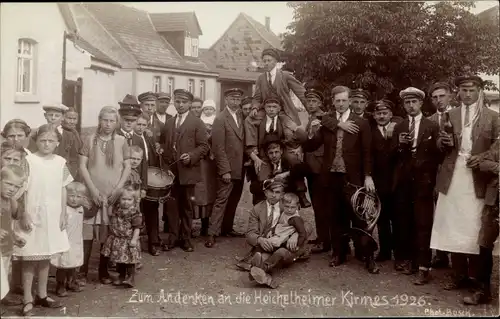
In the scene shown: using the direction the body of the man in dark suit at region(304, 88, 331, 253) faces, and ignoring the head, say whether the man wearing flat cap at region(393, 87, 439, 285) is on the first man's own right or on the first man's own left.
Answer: on the first man's own left

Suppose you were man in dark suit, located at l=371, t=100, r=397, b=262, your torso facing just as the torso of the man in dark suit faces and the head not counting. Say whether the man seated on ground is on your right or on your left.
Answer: on your right

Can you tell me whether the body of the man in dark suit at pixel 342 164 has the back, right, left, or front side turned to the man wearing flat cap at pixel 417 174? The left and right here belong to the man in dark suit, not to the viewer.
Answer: left

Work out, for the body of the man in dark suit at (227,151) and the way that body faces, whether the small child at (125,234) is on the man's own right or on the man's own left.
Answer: on the man's own right

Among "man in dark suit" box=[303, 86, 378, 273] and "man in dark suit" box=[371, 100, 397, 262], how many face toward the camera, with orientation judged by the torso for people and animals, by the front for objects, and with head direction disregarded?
2

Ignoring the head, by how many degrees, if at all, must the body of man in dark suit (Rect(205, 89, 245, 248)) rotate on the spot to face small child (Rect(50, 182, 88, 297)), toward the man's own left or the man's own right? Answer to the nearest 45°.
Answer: approximately 90° to the man's own right

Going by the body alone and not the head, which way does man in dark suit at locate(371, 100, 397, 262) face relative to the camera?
toward the camera

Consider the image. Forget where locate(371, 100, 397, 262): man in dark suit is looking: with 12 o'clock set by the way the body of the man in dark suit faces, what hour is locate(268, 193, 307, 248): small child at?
The small child is roughly at 2 o'clock from the man in dark suit.

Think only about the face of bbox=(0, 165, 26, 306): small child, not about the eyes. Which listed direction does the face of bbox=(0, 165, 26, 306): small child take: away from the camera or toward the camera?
toward the camera

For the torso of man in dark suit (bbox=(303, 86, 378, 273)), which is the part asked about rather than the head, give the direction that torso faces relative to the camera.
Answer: toward the camera
